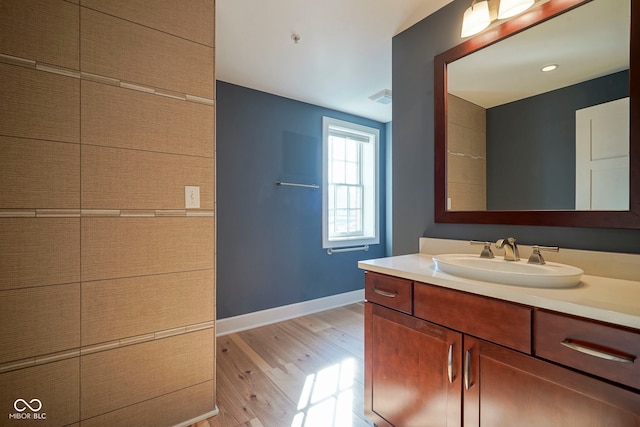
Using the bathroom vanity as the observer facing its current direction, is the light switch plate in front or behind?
in front

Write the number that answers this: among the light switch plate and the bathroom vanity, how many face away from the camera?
0

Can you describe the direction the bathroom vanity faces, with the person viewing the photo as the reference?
facing the viewer and to the left of the viewer

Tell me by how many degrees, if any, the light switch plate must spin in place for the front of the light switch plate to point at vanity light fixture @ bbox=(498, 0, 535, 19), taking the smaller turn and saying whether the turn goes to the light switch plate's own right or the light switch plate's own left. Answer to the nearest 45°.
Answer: approximately 45° to the light switch plate's own left

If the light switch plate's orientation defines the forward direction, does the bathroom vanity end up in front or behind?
in front

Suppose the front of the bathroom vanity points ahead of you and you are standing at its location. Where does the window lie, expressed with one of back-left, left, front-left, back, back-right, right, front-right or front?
right

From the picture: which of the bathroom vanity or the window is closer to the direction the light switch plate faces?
the bathroom vanity
